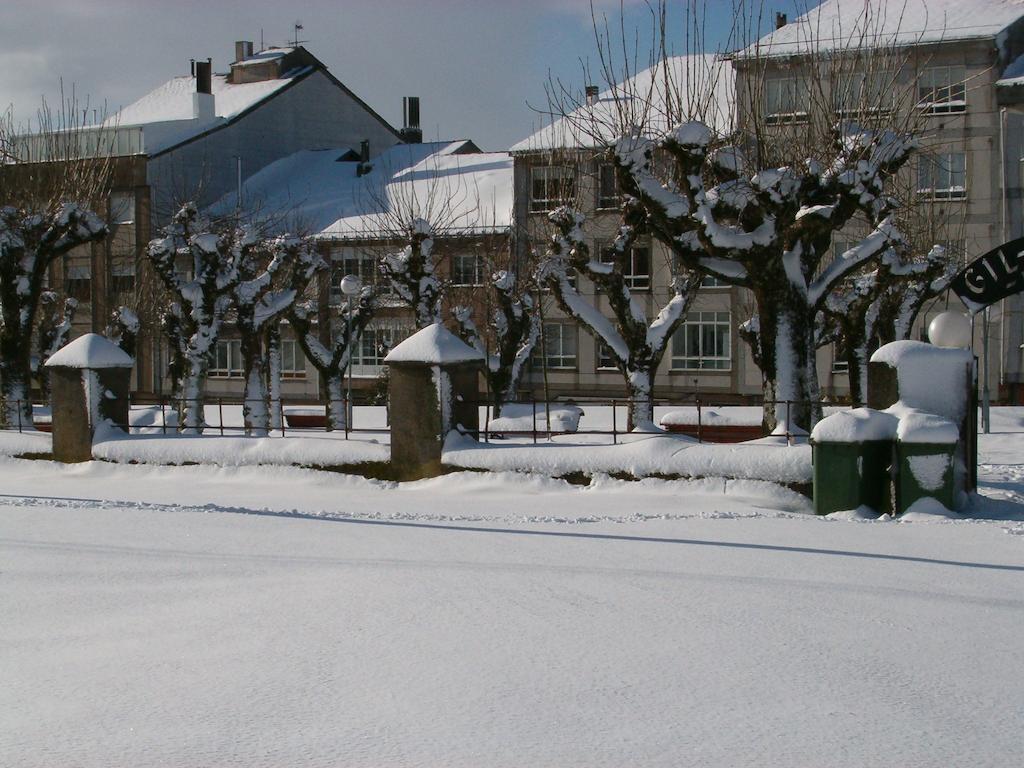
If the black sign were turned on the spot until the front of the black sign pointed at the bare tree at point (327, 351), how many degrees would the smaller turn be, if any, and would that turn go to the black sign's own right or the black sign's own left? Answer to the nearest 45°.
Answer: approximately 135° to the black sign's own right

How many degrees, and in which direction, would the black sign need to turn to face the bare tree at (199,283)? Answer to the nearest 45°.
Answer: approximately 90° to its right

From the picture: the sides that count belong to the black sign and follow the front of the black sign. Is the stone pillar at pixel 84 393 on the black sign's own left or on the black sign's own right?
on the black sign's own right

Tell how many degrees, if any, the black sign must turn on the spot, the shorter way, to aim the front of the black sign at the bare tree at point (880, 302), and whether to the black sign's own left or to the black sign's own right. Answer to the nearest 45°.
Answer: approximately 180°

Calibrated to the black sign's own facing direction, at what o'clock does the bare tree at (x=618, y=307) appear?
The bare tree is roughly at 4 o'clock from the black sign.

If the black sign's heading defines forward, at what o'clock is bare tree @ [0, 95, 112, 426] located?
The bare tree is roughly at 3 o'clock from the black sign.

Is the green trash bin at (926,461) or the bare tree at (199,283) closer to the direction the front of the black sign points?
the green trash bin

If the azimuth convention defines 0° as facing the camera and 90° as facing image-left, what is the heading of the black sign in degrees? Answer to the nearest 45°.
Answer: approximately 0°

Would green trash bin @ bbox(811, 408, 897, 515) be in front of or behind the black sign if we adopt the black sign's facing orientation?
in front

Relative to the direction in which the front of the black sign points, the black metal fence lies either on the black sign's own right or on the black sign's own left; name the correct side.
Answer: on the black sign's own right

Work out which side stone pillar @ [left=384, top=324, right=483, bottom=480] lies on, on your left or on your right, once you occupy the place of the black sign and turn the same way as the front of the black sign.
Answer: on your right

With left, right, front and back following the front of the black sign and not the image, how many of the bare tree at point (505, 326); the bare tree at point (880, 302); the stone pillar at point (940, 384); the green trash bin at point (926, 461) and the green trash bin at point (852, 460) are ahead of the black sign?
3

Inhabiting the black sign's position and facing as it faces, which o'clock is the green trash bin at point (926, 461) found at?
The green trash bin is roughly at 12 o'clock from the black sign.

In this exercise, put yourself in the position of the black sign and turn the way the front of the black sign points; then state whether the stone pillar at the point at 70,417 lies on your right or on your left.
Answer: on your right
